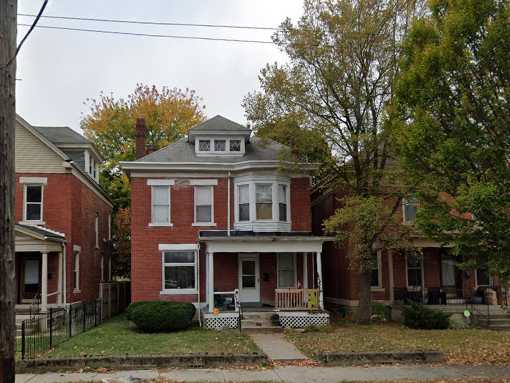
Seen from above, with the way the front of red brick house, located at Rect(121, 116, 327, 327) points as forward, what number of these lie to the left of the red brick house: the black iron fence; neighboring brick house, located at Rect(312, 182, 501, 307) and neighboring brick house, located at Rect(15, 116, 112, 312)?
1

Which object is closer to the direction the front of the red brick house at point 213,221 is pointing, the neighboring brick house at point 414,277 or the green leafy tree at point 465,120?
the green leafy tree

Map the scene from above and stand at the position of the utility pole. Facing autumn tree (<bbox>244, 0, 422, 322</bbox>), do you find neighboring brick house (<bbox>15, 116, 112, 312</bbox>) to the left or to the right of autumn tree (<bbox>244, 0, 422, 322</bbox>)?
left

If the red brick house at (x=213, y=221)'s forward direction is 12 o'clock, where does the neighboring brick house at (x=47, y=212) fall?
The neighboring brick house is roughly at 3 o'clock from the red brick house.

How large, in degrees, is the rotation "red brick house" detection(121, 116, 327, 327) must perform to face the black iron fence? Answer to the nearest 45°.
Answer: approximately 45° to its right

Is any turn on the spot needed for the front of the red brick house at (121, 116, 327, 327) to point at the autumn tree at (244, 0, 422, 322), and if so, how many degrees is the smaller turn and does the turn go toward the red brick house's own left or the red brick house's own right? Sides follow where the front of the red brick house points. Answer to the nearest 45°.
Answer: approximately 45° to the red brick house's own left

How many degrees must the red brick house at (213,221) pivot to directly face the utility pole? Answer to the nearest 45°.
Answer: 0° — it already faces it

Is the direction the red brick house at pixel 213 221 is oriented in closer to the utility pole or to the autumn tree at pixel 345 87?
the utility pole

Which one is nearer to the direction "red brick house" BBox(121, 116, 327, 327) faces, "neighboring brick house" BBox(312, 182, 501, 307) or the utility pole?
the utility pole

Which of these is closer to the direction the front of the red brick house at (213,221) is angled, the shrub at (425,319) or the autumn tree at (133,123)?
the shrub

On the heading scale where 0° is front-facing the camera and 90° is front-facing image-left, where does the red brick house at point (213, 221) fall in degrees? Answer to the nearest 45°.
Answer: approximately 0°
